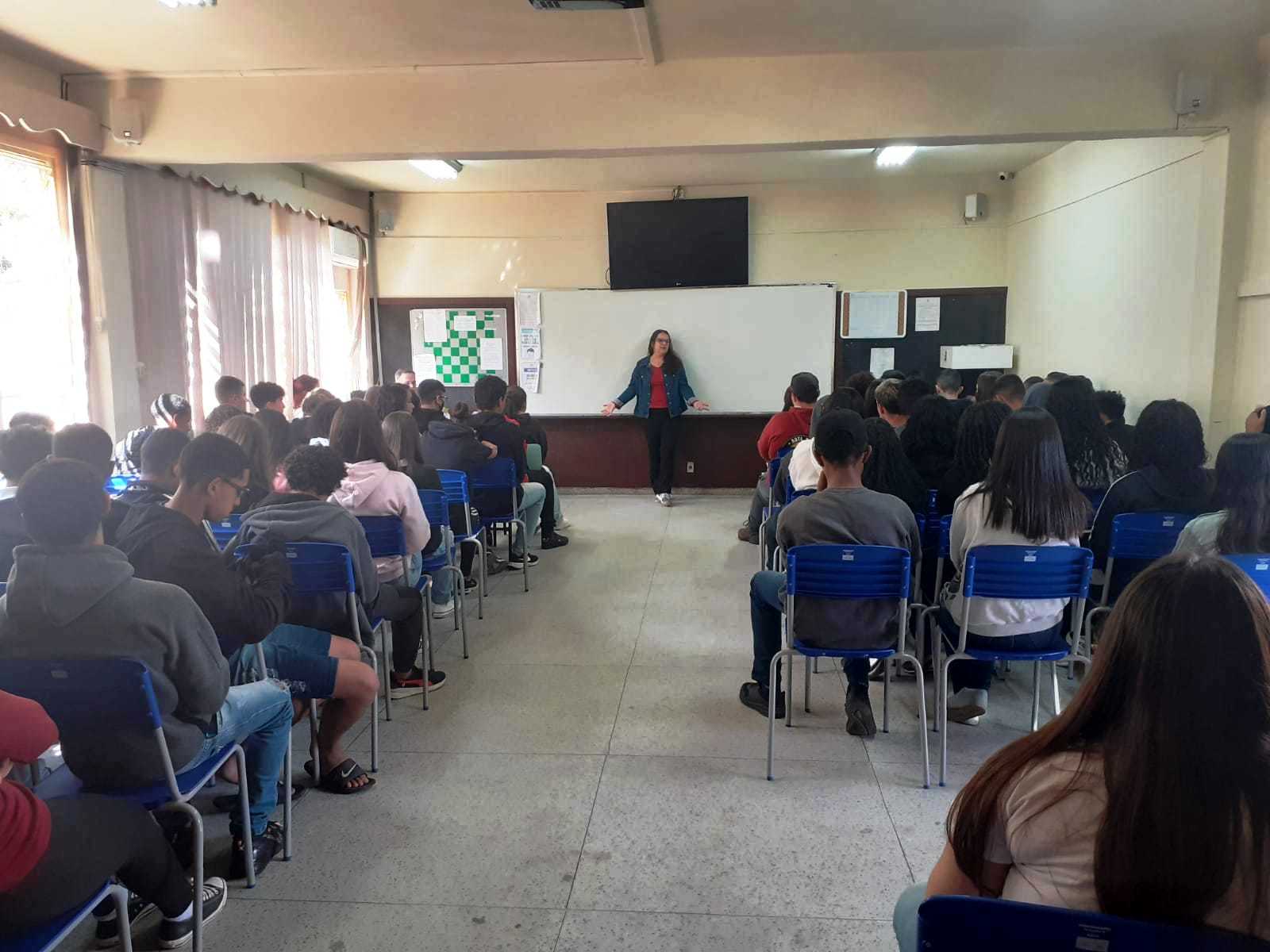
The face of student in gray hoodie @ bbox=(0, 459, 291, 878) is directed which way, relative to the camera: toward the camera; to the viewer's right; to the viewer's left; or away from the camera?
away from the camera

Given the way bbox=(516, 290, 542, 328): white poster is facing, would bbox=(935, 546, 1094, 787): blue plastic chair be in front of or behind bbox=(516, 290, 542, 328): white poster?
in front

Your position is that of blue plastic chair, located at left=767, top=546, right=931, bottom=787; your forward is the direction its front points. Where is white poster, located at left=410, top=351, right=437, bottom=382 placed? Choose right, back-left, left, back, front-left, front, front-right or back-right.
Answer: front-left

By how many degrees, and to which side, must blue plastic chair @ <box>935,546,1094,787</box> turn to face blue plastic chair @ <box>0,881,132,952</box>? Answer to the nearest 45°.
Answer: approximately 135° to its left

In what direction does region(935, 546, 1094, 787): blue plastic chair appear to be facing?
away from the camera

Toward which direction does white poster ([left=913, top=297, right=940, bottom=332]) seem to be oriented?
toward the camera

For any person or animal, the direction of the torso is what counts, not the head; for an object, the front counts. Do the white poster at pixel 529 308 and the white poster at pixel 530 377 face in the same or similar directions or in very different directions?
same or similar directions

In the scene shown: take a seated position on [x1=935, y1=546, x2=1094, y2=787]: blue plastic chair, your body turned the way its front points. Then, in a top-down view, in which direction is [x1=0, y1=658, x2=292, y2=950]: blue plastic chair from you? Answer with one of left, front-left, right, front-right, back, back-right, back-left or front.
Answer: back-left

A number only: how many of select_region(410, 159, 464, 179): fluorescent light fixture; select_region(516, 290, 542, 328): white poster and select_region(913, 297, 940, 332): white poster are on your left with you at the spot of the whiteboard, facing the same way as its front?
1

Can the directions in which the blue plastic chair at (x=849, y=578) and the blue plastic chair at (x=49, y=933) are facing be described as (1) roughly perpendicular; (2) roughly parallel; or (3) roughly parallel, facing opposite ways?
roughly parallel

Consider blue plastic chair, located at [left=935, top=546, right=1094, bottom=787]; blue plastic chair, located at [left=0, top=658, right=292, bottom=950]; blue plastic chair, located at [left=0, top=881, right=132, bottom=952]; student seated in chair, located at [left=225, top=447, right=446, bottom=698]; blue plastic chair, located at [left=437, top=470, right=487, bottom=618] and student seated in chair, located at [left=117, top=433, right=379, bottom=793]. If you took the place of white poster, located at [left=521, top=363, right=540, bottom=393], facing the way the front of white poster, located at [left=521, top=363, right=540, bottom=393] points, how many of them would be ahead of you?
6

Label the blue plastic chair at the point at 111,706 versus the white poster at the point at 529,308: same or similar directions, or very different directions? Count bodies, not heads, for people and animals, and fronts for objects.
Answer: very different directions

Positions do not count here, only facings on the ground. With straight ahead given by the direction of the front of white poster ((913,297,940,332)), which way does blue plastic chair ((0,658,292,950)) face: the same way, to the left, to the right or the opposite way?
the opposite way

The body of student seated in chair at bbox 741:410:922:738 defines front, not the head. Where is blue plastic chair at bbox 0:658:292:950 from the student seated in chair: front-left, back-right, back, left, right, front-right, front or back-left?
back-left

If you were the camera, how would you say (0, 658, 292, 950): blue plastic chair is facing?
facing away from the viewer and to the right of the viewer

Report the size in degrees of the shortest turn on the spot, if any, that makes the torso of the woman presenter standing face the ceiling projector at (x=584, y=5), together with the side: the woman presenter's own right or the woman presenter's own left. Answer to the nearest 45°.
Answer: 0° — they already face it

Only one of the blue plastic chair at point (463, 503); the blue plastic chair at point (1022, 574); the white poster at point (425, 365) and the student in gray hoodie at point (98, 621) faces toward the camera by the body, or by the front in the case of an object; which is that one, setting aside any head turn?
the white poster

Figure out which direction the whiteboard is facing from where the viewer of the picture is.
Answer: facing the viewer

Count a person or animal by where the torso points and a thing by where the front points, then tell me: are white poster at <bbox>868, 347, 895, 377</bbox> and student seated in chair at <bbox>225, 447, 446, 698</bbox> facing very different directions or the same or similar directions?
very different directions
